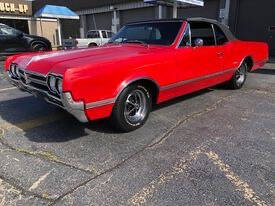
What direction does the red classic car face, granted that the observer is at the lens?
facing the viewer and to the left of the viewer
